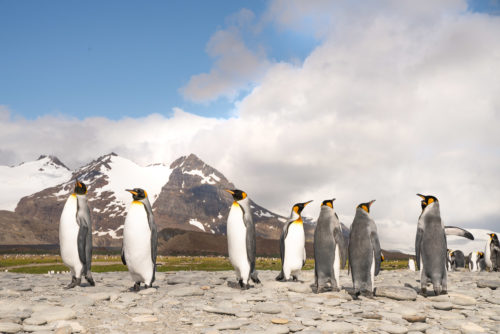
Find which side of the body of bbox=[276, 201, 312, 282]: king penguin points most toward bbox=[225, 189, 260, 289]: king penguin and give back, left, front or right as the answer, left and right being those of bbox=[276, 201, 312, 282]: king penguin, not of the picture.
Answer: right

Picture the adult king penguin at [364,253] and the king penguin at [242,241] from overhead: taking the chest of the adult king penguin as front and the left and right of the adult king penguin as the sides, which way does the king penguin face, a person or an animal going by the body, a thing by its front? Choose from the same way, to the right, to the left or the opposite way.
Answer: the opposite way

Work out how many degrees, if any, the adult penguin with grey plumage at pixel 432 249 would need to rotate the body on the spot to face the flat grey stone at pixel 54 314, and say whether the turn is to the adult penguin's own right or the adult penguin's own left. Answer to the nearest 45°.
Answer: approximately 90° to the adult penguin's own left

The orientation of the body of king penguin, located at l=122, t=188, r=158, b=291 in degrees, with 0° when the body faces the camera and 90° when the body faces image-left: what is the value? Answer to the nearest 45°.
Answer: approximately 45°

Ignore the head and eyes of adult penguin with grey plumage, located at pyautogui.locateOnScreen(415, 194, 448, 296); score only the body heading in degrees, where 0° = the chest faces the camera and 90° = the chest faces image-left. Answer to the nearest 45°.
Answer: approximately 135°

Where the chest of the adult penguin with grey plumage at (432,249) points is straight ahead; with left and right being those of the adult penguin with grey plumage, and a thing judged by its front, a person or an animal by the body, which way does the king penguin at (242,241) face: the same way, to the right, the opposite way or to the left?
to the left

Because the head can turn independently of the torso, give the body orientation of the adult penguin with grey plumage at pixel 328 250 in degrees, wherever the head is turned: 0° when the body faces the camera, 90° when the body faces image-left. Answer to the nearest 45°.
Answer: approximately 225°

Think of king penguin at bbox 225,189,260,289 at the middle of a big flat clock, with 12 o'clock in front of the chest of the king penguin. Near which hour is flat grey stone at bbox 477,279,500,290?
The flat grey stone is roughly at 7 o'clock from the king penguin.

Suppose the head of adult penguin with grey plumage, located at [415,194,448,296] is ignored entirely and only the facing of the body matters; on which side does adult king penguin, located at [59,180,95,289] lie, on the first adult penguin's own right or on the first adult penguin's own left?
on the first adult penguin's own left

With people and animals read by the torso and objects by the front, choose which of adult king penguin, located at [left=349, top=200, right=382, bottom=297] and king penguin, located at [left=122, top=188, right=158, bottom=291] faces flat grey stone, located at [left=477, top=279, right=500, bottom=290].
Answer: the adult king penguin

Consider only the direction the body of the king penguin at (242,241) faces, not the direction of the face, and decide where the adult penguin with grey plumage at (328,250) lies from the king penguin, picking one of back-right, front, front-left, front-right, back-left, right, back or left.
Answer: back-left

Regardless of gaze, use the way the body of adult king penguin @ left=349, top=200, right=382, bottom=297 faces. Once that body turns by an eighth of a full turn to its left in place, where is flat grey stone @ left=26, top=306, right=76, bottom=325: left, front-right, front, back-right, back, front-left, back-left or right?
back-left
